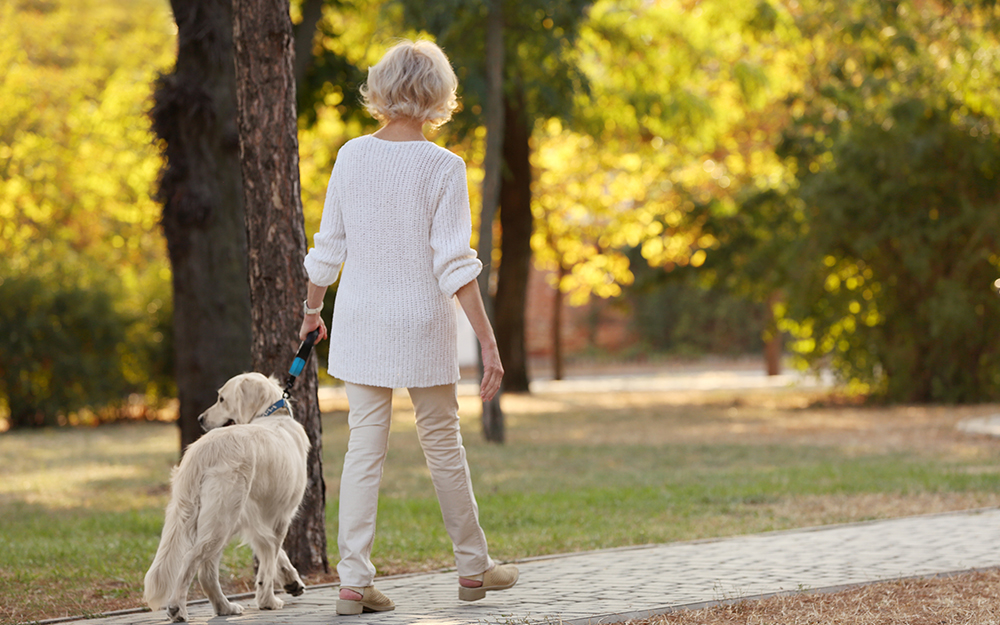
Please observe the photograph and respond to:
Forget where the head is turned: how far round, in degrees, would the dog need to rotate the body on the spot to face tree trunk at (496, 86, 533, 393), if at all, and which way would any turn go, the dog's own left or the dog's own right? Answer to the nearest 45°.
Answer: approximately 45° to the dog's own left

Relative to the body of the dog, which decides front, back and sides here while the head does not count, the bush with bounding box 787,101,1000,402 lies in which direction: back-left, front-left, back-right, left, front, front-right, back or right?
front

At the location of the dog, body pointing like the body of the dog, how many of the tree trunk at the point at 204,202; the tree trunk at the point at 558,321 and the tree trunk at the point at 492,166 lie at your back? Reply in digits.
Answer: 0

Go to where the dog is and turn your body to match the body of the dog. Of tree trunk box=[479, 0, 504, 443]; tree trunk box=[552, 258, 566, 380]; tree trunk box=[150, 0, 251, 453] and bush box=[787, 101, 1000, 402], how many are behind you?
0

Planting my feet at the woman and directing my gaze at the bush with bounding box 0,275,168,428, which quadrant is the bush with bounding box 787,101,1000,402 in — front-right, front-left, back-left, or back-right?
front-right

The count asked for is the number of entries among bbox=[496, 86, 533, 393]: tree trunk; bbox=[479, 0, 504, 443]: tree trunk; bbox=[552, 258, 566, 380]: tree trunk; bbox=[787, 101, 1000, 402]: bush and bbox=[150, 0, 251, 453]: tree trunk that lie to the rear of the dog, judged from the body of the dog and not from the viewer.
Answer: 0

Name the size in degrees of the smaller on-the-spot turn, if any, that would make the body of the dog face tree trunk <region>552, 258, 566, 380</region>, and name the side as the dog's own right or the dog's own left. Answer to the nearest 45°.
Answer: approximately 45° to the dog's own left

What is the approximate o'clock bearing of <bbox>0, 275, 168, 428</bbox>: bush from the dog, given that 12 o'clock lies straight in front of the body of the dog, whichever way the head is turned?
The bush is roughly at 10 o'clock from the dog.

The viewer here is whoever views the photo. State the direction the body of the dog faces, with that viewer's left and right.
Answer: facing away from the viewer and to the right of the viewer

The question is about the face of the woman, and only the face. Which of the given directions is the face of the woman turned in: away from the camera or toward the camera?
away from the camera

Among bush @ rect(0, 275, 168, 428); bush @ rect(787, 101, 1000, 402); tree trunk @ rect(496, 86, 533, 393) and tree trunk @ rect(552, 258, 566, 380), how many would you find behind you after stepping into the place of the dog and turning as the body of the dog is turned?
0
